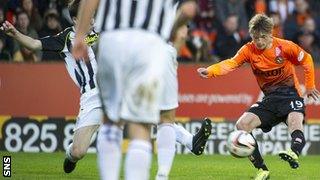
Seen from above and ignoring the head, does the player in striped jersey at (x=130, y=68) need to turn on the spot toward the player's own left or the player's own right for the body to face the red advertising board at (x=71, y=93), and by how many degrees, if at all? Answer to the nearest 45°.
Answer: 0° — they already face it

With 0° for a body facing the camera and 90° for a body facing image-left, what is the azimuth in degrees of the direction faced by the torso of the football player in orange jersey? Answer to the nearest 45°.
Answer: approximately 45°

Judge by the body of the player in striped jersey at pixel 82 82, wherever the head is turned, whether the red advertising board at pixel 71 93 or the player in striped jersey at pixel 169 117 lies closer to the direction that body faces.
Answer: the player in striped jersey

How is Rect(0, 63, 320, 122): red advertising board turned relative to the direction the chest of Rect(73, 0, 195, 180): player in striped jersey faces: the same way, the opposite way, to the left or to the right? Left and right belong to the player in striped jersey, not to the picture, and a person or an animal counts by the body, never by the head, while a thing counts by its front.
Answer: the opposite way

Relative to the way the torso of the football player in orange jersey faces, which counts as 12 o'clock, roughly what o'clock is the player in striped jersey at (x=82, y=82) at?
The player in striped jersey is roughly at 1 o'clock from the football player in orange jersey.

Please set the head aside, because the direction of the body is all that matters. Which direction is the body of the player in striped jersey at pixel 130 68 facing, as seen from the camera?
away from the camera

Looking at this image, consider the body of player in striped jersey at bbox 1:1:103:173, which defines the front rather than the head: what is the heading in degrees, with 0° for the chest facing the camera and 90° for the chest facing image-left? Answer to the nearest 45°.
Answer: approximately 315°

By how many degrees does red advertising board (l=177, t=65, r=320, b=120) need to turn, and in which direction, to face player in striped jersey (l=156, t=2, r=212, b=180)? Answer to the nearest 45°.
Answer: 0° — it already faces them

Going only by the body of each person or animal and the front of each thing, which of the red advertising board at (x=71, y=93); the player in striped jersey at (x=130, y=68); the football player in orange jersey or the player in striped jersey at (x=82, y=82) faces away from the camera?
the player in striped jersey at (x=130, y=68)
